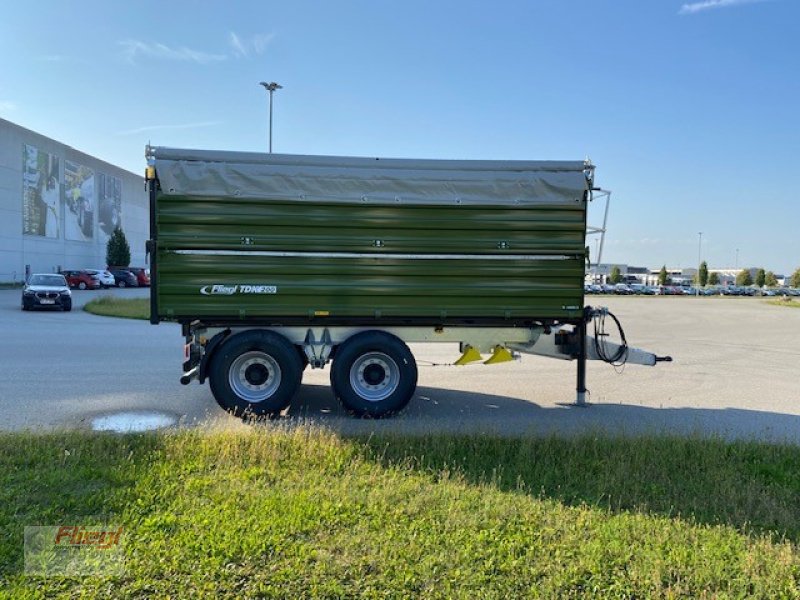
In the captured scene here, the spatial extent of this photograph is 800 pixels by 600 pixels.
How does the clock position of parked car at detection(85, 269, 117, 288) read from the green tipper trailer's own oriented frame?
The parked car is roughly at 8 o'clock from the green tipper trailer.

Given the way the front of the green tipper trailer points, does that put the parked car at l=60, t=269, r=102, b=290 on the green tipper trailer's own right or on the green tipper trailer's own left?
on the green tipper trailer's own left

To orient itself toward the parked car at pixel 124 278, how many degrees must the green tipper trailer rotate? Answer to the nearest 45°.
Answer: approximately 135° to its left

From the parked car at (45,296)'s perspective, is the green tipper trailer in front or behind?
in front

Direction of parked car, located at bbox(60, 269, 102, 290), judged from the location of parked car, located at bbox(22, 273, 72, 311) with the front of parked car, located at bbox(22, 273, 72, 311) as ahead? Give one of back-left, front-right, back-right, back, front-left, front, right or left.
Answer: back

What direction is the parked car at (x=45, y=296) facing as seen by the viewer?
toward the camera

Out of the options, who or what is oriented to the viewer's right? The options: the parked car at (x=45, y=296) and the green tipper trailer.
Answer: the green tipper trailer

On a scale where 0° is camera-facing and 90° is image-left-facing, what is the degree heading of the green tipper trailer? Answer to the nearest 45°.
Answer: approximately 270°

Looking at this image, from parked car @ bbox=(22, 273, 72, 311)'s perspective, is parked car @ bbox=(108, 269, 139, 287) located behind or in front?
behind
